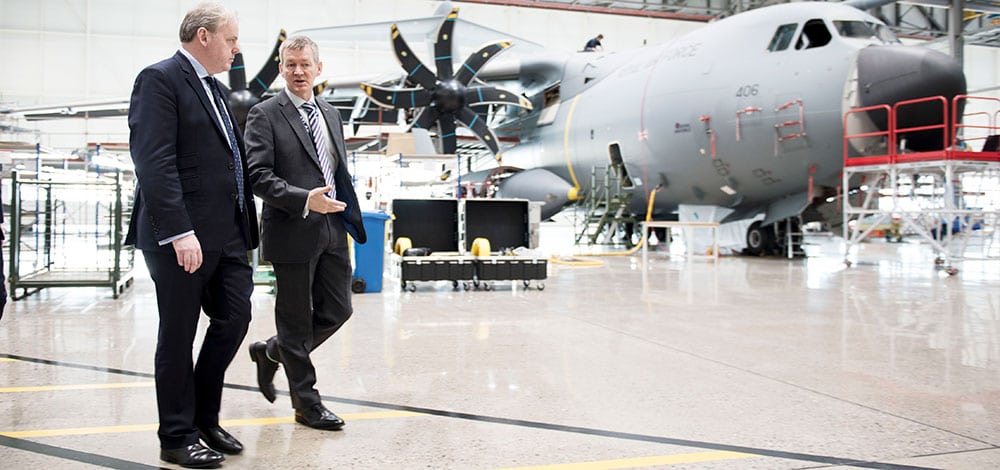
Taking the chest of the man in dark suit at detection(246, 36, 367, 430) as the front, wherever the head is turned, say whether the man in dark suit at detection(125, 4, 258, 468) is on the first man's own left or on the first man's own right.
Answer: on the first man's own right

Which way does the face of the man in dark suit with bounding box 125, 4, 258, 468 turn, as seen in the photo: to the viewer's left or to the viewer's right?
to the viewer's right

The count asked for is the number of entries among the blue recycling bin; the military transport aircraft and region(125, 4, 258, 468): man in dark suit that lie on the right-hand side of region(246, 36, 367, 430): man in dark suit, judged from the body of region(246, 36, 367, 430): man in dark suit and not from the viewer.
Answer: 1

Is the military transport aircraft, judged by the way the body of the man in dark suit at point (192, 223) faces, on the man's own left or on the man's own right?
on the man's own left

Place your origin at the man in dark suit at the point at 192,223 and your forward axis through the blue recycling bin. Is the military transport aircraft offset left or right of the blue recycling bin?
right

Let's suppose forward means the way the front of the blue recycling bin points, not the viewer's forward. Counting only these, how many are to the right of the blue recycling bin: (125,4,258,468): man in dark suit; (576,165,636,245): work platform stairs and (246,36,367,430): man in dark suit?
2

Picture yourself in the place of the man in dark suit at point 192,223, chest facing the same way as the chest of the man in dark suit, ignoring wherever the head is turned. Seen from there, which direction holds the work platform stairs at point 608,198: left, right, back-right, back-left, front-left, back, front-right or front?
left

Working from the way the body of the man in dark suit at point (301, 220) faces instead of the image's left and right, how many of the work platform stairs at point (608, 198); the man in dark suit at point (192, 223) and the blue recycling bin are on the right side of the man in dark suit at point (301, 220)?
1

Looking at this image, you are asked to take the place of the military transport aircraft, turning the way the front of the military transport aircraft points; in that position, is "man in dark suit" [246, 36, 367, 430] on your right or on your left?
on your right
